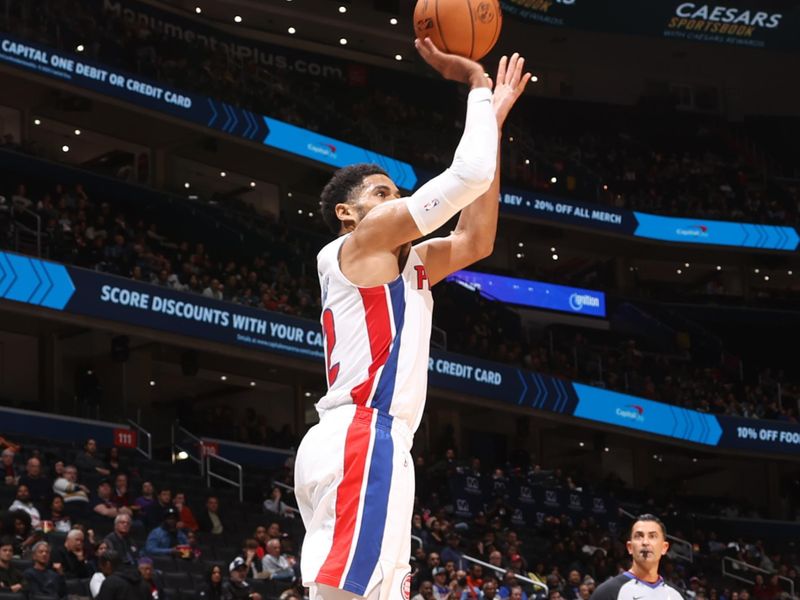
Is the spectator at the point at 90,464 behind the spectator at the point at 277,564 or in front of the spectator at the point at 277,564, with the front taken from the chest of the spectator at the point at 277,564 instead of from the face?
behind

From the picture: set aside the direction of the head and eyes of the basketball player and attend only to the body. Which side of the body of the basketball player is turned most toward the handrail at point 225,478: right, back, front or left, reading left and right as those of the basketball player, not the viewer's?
left

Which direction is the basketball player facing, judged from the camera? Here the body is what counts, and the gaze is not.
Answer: to the viewer's right

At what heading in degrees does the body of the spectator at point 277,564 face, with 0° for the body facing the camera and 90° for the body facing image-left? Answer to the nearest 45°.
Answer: approximately 315°

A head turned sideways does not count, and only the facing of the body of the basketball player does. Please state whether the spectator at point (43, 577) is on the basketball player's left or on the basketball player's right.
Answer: on the basketball player's left

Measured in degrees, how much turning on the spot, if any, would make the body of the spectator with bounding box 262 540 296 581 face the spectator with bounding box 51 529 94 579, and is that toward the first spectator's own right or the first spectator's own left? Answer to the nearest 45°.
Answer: approximately 90° to the first spectator's own right

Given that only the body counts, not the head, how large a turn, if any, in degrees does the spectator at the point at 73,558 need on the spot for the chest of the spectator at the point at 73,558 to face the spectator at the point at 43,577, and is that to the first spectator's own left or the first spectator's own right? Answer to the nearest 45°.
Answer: approximately 45° to the first spectator's own right

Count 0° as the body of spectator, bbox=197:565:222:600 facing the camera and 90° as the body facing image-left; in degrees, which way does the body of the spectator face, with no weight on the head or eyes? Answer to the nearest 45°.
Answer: approximately 315°

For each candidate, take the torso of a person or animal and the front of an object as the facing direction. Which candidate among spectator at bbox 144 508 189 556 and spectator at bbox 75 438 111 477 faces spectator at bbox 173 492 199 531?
spectator at bbox 75 438 111 477

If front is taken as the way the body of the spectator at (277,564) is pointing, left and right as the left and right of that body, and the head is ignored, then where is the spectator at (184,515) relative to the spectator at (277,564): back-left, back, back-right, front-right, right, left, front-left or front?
back

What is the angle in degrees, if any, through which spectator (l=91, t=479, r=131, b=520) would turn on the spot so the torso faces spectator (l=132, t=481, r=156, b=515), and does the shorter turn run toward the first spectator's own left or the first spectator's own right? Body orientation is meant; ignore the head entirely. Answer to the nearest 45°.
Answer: approximately 90° to the first spectator's own left
